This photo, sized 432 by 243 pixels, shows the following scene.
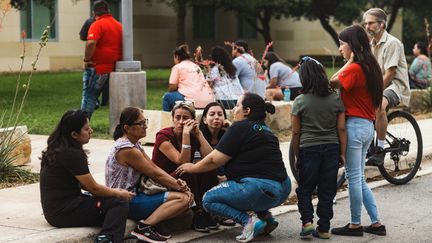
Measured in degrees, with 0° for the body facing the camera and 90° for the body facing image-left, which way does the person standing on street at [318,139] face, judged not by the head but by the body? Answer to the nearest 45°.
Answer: approximately 180°

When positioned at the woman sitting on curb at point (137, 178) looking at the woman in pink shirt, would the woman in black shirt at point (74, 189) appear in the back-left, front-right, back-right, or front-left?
back-left

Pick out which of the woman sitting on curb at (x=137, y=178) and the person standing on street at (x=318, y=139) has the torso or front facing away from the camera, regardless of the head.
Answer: the person standing on street

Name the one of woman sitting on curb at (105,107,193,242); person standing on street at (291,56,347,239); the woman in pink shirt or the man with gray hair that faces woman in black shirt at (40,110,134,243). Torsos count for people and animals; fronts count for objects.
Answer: the man with gray hair

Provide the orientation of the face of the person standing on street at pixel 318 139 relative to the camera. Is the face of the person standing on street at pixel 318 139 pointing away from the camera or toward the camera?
away from the camera

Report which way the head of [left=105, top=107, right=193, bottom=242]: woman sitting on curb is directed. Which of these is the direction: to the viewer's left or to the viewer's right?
to the viewer's right

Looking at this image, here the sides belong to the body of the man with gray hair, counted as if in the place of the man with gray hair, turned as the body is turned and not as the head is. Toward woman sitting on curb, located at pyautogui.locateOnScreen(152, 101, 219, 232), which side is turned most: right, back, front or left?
front

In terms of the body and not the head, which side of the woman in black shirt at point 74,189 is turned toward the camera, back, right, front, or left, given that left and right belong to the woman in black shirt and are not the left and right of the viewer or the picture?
right

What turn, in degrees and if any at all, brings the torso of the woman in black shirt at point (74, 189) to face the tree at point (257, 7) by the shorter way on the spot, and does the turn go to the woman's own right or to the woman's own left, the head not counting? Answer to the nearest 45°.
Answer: approximately 90° to the woman's own left

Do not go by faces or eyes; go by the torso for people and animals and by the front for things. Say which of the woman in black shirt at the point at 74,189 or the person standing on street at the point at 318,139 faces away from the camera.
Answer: the person standing on street

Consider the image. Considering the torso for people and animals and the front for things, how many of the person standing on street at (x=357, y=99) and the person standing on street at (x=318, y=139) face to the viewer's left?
1

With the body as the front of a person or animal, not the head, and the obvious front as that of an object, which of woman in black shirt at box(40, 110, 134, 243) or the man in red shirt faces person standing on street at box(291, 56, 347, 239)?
the woman in black shirt
